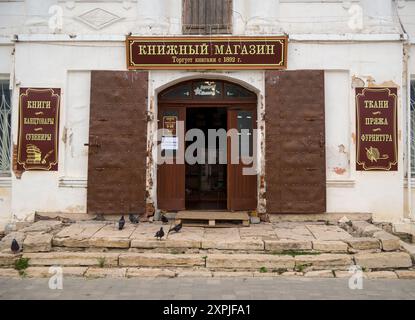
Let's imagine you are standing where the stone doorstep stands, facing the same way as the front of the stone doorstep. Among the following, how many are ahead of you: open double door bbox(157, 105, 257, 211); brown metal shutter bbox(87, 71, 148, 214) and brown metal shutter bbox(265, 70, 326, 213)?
0

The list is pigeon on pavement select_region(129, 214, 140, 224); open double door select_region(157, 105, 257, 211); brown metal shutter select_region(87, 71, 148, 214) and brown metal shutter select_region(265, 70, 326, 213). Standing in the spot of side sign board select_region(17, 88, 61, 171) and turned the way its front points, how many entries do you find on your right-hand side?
0

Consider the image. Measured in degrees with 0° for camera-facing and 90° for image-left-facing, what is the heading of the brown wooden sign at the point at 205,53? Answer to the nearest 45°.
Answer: approximately 0°

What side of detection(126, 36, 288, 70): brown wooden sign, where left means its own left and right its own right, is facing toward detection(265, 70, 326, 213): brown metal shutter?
left

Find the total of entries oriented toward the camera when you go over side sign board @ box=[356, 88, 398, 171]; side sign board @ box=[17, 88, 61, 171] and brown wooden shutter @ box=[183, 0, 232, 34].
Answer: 3

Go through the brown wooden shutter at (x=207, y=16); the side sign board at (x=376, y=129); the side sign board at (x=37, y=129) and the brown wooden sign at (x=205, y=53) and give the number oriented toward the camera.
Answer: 4

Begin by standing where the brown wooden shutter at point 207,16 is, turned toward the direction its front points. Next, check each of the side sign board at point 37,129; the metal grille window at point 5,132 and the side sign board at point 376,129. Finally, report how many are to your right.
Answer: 2

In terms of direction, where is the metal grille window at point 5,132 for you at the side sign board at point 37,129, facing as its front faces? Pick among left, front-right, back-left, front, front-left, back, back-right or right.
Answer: back-right

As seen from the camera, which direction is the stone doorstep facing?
toward the camera

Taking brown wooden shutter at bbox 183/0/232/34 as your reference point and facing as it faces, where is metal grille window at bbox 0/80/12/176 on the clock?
The metal grille window is roughly at 3 o'clock from the brown wooden shutter.

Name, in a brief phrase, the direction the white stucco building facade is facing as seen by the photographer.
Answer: facing the viewer

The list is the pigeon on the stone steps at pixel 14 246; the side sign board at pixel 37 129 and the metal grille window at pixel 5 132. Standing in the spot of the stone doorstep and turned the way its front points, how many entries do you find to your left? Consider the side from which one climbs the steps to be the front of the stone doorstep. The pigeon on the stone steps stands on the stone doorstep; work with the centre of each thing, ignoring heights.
0

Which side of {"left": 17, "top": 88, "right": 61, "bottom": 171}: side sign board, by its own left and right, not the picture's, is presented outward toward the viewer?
front

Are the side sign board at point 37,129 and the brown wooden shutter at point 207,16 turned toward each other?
no

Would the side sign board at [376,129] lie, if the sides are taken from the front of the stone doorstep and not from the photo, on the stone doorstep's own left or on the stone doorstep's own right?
on the stone doorstep's own left

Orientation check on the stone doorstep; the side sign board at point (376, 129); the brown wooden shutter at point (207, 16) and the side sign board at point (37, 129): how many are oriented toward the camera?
4

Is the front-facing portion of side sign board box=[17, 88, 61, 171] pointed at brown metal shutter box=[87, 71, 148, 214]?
no

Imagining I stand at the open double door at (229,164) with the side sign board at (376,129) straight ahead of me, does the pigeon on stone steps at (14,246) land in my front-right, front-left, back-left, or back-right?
back-right
